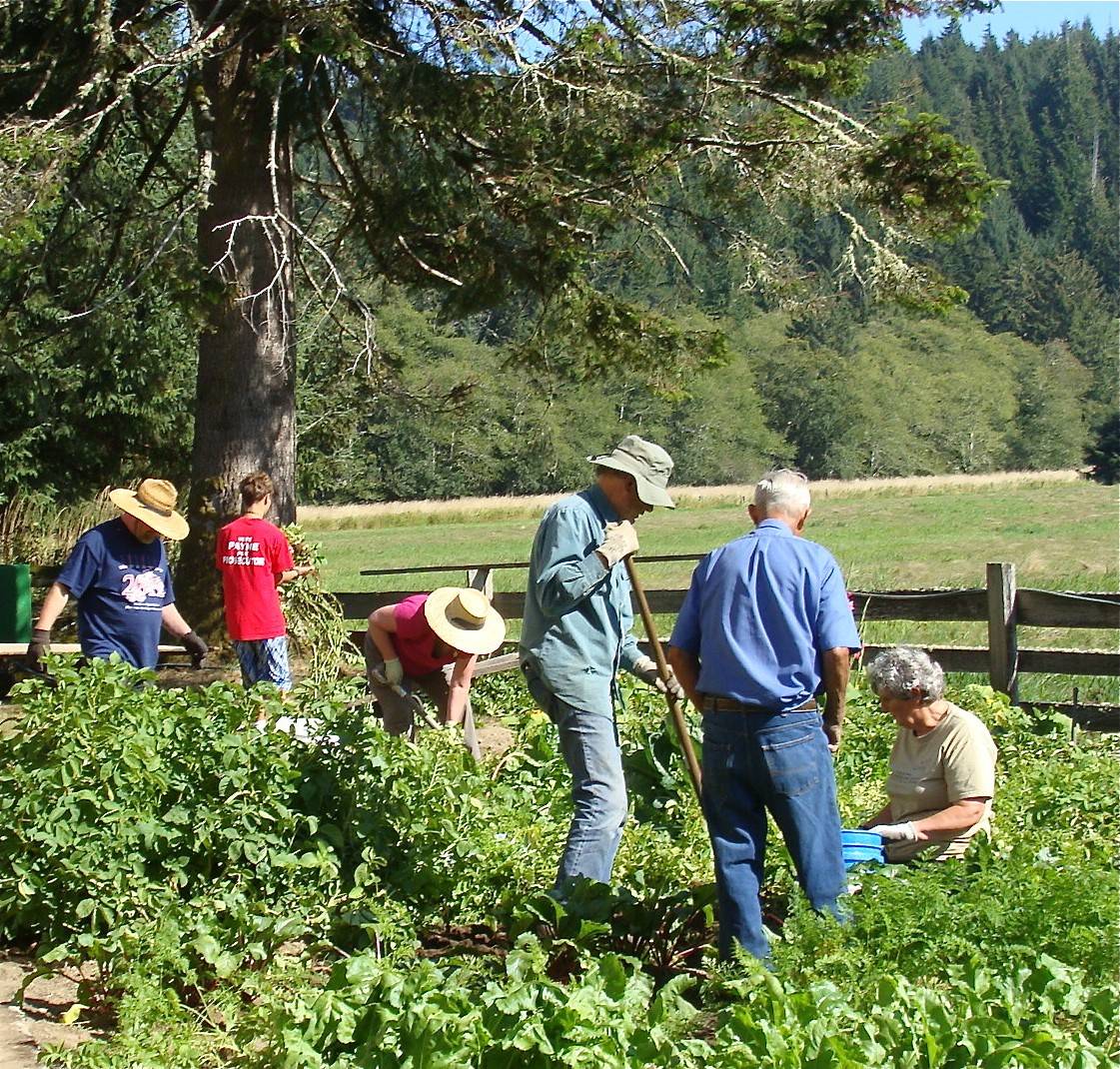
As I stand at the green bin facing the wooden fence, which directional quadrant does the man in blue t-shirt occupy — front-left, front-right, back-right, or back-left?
front-right

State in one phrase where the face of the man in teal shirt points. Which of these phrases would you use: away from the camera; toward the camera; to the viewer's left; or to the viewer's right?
to the viewer's right

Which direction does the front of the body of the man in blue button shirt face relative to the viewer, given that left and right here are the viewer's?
facing away from the viewer

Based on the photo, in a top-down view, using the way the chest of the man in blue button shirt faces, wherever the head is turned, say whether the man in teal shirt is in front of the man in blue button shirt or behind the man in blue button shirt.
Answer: in front

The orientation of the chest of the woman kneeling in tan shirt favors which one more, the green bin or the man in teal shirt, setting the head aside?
the man in teal shirt

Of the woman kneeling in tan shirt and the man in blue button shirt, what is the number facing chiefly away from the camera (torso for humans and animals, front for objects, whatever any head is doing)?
1

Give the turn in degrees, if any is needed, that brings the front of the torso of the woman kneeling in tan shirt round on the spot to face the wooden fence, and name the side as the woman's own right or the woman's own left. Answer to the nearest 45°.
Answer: approximately 135° to the woman's own right

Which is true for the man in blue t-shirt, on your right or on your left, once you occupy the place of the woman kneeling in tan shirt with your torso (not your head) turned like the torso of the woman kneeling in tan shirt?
on your right

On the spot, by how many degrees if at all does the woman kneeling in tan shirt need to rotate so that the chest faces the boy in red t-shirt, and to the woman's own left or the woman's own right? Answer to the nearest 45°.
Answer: approximately 90° to the woman's own right

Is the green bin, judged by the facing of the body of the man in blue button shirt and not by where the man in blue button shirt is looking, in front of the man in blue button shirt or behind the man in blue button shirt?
in front

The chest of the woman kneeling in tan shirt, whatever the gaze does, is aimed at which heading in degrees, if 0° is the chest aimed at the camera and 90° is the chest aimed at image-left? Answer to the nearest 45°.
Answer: approximately 45°

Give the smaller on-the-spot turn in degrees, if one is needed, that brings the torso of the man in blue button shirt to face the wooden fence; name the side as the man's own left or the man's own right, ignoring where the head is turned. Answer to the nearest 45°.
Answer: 0° — they already face it

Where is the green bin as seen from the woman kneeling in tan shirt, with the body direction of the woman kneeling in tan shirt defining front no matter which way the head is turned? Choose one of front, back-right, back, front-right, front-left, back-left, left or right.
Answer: right
